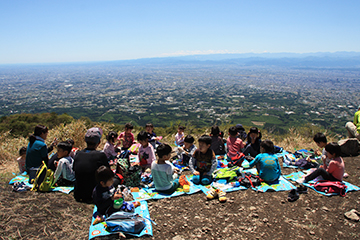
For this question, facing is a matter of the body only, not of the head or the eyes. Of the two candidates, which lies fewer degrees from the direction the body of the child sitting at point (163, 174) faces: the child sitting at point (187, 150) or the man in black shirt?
the child sitting

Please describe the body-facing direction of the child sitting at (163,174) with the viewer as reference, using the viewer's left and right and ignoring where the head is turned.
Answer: facing away from the viewer and to the right of the viewer

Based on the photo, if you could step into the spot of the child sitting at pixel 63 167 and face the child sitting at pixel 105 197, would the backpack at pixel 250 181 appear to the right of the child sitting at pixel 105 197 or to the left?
left

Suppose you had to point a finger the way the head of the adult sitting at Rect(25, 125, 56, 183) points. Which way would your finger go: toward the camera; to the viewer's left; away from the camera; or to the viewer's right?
to the viewer's right

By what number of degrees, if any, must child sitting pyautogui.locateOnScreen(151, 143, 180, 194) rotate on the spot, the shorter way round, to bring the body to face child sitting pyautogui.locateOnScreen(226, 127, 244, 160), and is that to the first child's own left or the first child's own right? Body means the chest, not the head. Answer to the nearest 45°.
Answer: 0° — they already face them

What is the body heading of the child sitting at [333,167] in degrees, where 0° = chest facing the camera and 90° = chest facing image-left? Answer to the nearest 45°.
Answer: approximately 90°

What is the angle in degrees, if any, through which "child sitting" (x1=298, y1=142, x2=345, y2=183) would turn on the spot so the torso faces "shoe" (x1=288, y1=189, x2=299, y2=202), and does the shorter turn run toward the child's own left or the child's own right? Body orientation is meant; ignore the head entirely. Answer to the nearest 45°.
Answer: approximately 45° to the child's own left

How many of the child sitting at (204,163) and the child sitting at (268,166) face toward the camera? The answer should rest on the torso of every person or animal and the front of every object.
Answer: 1

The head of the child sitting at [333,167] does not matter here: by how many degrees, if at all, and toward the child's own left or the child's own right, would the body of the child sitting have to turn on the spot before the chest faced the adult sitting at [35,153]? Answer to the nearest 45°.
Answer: approximately 45° to the child's own left
